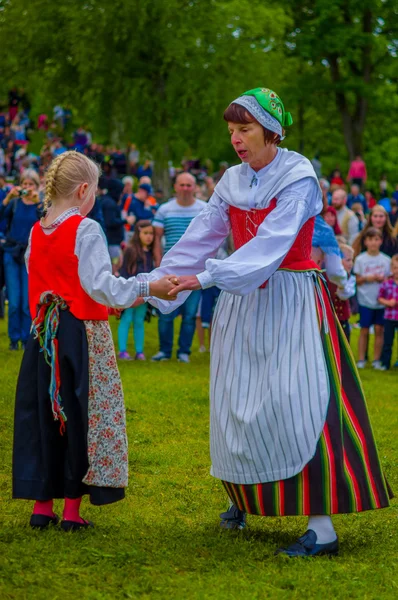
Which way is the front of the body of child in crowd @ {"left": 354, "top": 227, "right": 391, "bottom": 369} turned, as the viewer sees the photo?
toward the camera

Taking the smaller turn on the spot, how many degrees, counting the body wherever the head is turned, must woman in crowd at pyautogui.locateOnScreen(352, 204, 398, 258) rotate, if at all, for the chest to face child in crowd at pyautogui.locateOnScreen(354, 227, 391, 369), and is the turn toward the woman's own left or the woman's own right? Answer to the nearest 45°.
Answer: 0° — they already face them

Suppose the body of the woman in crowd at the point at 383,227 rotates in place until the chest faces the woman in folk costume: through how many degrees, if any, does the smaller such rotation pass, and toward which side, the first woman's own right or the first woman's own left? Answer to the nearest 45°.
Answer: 0° — they already face them

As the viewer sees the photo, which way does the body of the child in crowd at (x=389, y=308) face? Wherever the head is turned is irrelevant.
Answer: toward the camera

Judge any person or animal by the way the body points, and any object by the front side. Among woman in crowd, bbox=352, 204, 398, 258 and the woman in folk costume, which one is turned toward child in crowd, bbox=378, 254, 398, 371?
the woman in crowd

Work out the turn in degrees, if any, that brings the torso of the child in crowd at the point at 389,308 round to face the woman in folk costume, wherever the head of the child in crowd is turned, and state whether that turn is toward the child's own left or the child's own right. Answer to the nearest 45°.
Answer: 0° — they already face them

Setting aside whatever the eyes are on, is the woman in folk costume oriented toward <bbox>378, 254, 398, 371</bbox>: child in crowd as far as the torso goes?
no

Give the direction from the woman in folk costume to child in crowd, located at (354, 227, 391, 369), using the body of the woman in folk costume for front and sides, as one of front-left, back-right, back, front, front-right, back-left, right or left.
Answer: back-right

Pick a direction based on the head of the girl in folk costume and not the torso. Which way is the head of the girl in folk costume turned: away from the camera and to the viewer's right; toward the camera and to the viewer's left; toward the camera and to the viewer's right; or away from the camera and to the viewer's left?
away from the camera and to the viewer's right

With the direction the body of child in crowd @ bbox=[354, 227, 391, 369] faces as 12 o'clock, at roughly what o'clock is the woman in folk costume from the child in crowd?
The woman in folk costume is roughly at 12 o'clock from the child in crowd.

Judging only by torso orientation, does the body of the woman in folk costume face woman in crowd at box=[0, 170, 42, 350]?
no

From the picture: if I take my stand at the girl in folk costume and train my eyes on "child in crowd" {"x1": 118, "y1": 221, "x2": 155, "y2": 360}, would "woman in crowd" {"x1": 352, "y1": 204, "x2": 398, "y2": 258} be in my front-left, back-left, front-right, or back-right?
front-right

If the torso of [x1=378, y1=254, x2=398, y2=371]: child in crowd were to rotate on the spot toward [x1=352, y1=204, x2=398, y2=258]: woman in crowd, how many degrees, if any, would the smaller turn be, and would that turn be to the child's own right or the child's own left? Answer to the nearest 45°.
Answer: approximately 180°

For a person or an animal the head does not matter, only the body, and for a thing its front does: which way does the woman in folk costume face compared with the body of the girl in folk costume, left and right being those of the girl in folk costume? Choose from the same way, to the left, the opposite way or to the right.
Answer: the opposite way

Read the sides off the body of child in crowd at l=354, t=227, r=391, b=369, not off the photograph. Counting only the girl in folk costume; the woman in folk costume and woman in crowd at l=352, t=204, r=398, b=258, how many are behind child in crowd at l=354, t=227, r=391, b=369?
1

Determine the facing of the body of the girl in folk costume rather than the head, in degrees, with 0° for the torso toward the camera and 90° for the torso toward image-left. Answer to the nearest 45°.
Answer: approximately 225°

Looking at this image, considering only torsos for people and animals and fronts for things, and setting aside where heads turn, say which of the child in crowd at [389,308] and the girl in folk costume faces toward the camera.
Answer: the child in crowd

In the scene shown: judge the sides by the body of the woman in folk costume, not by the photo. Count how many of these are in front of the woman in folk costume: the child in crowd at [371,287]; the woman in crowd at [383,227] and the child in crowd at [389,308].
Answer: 0

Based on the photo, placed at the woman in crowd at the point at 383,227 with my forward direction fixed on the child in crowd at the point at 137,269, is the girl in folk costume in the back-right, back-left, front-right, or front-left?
front-left
